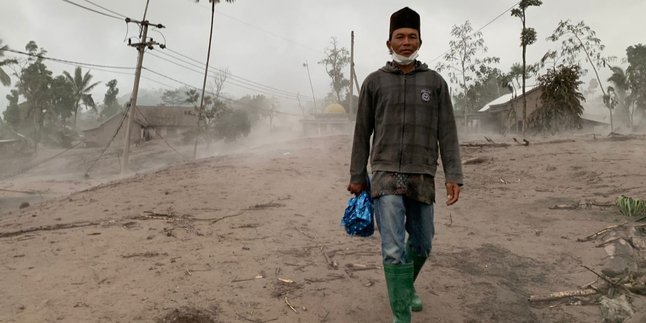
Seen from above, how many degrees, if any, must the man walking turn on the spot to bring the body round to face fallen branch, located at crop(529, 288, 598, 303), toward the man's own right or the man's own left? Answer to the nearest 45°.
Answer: approximately 135° to the man's own left

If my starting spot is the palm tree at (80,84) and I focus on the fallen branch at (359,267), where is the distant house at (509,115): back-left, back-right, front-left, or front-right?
front-left

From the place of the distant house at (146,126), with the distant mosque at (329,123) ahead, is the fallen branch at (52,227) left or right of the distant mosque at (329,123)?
right

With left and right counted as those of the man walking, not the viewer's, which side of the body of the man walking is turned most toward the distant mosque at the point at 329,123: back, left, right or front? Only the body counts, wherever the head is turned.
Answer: back

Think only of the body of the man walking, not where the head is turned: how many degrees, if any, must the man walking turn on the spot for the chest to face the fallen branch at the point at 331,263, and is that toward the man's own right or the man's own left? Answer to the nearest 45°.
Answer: approximately 135° to the man's own right

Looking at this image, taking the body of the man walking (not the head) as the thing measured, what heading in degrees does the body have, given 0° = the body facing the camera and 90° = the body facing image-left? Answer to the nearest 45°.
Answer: approximately 0°

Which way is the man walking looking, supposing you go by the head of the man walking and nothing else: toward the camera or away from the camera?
toward the camera

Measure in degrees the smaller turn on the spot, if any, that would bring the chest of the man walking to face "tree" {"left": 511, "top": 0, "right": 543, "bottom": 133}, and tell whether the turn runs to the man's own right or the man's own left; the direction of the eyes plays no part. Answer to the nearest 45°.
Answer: approximately 180°

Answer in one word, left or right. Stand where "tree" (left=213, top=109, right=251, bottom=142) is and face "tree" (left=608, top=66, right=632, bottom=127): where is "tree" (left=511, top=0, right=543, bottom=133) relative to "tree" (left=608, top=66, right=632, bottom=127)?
right

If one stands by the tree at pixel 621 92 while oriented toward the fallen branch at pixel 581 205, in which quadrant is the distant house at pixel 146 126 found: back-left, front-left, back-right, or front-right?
front-right

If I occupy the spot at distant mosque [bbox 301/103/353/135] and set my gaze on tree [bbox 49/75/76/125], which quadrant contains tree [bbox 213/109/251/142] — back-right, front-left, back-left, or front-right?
front-left

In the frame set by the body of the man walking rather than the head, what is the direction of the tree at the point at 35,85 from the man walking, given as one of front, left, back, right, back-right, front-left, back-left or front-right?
back-right

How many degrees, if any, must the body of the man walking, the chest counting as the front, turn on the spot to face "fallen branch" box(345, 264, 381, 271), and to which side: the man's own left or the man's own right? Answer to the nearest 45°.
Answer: approximately 180°

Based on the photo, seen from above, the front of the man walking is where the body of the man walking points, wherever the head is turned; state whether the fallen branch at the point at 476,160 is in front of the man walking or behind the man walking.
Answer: behind

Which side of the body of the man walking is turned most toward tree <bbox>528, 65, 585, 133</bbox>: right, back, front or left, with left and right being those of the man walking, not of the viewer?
back

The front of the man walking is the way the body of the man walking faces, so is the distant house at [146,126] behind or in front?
behind
